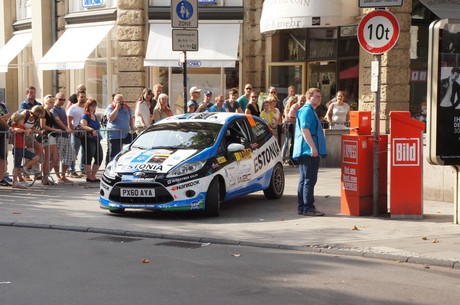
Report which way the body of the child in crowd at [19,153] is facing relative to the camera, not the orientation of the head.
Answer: to the viewer's right

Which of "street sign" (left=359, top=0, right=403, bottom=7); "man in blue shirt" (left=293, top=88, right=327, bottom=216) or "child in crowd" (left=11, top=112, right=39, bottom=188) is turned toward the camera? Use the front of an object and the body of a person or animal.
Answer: the street sign

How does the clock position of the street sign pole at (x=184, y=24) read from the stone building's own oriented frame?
The street sign pole is roughly at 12 o'clock from the stone building.

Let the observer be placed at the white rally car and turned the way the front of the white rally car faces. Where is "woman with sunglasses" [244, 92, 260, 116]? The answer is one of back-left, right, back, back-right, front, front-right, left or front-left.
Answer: back-right

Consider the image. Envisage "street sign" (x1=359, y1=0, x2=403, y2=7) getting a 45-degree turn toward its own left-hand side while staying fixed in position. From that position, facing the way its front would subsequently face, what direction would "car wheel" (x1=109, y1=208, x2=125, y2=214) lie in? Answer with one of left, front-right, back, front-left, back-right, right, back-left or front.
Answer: back-right

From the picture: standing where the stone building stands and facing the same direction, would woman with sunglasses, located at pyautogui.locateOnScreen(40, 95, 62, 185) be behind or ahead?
ahead

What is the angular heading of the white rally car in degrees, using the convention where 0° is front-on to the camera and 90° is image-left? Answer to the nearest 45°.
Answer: approximately 45°

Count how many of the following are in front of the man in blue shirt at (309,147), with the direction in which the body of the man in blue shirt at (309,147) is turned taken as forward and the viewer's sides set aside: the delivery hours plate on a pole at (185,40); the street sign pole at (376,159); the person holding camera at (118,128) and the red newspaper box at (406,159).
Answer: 2

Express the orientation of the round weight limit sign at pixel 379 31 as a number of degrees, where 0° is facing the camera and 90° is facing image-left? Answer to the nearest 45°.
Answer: approximately 0°
